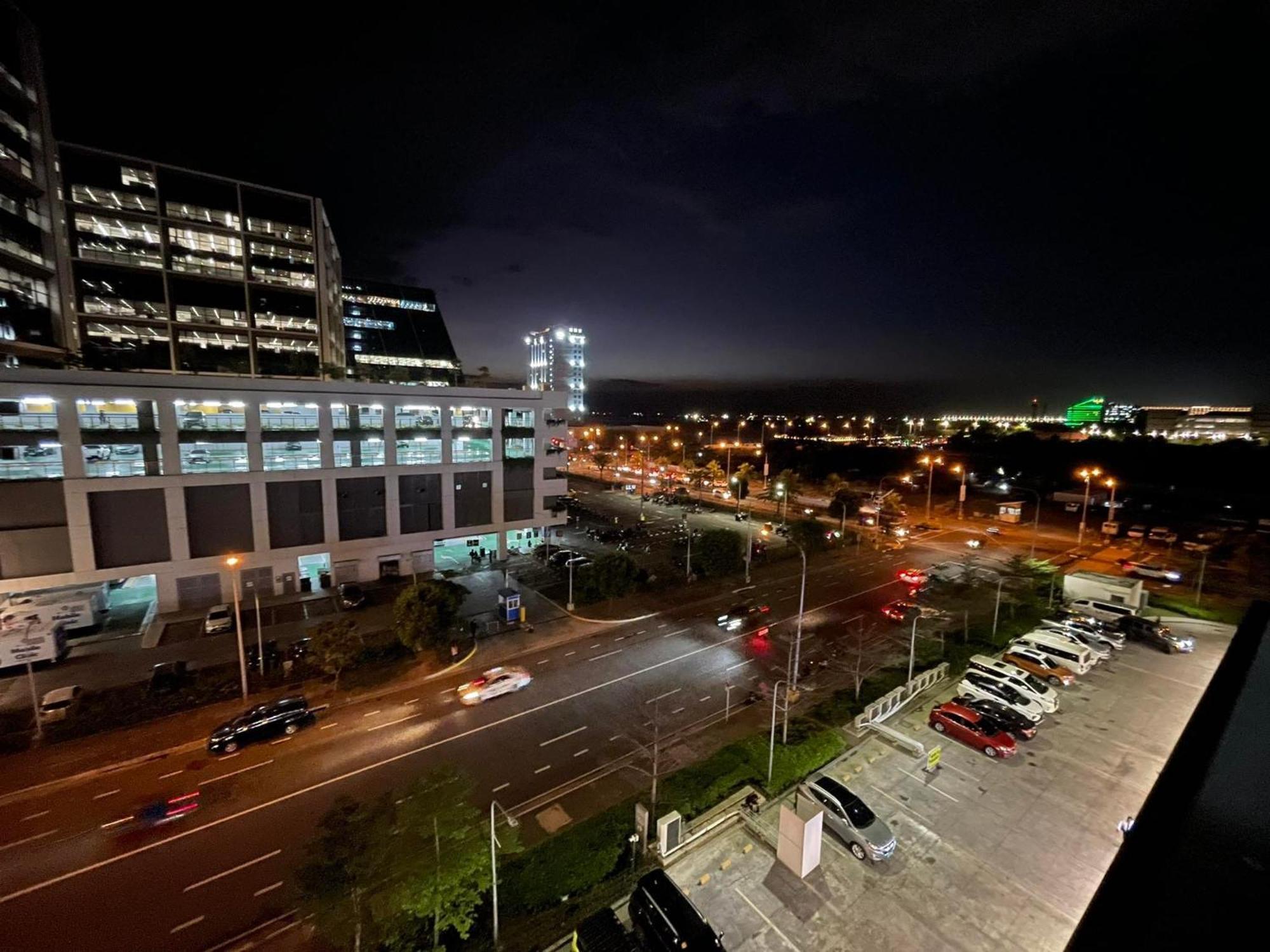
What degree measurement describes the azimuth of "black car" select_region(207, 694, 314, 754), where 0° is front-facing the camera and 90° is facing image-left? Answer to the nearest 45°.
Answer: approximately 45°

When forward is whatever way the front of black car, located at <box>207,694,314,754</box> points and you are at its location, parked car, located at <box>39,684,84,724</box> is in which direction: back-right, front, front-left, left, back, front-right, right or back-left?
right

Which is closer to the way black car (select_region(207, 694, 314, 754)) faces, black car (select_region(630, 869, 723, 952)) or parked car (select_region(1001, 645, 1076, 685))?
the black car

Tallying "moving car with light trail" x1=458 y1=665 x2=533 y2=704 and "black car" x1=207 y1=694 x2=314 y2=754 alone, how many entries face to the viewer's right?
0

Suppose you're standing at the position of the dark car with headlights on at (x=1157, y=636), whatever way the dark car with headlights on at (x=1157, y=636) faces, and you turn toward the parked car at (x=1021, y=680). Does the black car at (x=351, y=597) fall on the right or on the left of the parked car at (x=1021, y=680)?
right
